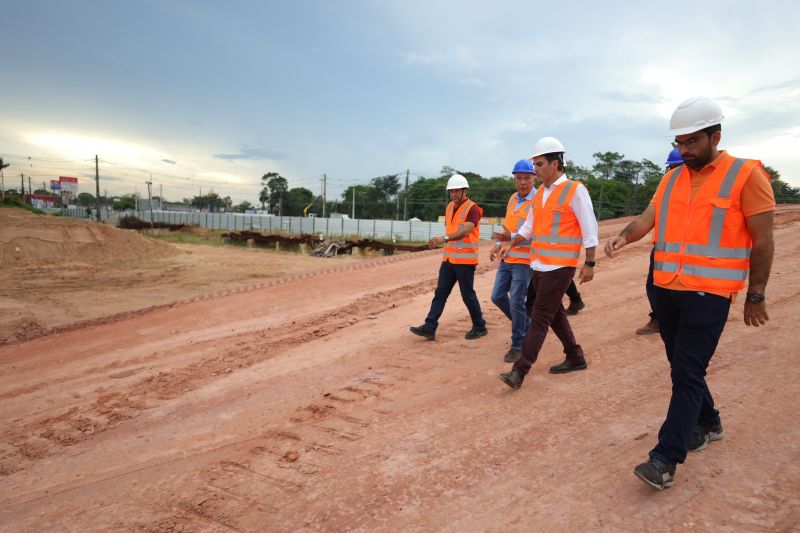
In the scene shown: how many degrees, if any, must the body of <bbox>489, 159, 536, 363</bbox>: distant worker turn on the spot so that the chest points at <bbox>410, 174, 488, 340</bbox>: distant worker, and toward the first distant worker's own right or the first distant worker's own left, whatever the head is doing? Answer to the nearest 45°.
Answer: approximately 90° to the first distant worker's own right

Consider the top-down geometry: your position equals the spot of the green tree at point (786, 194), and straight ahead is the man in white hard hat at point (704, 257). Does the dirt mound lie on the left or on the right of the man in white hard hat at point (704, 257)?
right

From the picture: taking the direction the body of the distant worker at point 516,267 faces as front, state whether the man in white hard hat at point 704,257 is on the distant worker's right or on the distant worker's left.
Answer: on the distant worker's left

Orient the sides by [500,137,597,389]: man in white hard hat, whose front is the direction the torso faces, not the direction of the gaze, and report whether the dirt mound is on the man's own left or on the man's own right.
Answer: on the man's own right

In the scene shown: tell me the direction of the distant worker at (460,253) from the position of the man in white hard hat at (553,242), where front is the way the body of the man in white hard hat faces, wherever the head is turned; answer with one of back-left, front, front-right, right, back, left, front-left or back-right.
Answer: right

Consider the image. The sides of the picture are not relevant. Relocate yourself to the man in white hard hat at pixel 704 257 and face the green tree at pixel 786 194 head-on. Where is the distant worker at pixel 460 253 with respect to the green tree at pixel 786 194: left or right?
left

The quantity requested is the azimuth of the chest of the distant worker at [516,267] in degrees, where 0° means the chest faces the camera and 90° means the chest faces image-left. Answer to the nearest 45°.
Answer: approximately 45°

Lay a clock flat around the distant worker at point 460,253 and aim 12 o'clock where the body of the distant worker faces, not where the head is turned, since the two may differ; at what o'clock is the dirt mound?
The dirt mound is roughly at 3 o'clock from the distant worker.

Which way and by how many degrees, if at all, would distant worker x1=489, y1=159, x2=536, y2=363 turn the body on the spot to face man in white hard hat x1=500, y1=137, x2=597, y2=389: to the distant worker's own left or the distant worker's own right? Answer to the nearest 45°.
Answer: approximately 45° to the distant worker's own left

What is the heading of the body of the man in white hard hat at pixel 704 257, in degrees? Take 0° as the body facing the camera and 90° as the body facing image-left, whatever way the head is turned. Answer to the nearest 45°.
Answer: approximately 45°

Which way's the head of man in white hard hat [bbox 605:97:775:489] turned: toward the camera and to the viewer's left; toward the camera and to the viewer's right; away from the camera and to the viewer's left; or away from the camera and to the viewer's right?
toward the camera and to the viewer's left

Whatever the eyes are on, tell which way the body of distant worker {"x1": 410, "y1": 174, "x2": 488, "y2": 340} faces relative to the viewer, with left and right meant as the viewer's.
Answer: facing the viewer and to the left of the viewer
